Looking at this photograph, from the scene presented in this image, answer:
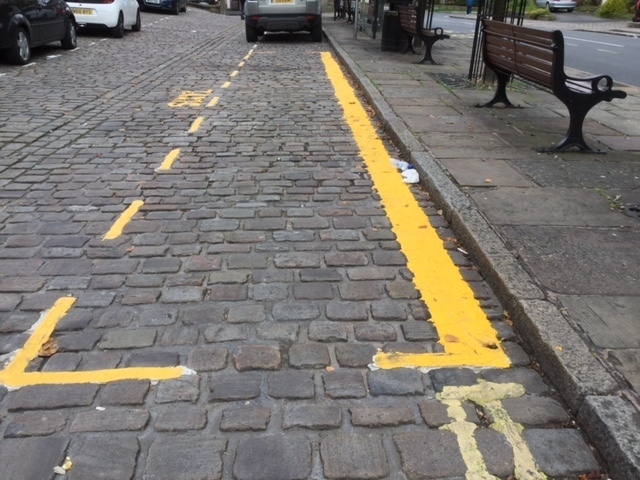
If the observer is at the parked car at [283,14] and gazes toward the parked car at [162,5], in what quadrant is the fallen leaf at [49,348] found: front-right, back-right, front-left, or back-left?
back-left

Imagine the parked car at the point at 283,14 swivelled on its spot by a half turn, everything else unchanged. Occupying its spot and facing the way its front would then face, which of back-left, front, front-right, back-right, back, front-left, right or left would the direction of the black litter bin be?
front-left

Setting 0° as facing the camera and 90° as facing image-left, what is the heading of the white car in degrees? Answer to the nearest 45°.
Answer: approximately 225°

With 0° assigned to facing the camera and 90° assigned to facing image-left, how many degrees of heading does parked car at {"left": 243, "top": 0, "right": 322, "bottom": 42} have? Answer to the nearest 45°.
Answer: approximately 180°

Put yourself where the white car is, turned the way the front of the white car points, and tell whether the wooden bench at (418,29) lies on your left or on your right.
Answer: on your right

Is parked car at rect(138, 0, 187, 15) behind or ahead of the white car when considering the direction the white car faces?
ahead

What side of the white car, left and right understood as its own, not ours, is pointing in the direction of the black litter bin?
right

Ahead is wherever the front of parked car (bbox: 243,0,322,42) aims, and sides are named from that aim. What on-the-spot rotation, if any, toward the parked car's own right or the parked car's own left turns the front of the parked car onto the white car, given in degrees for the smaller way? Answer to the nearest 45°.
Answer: approximately 90° to the parked car's own left
